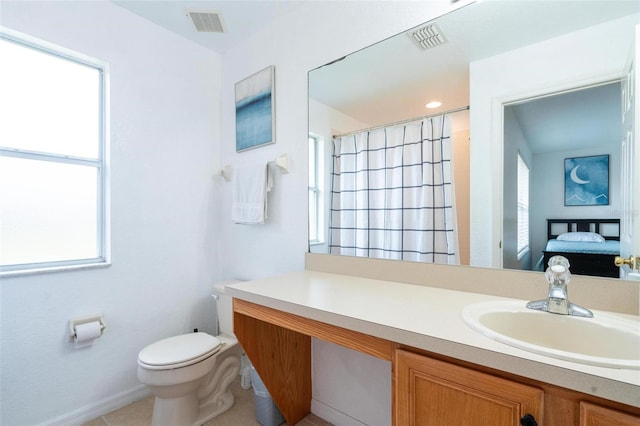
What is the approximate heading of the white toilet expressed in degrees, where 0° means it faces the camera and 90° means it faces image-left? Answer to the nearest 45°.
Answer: approximately 45°

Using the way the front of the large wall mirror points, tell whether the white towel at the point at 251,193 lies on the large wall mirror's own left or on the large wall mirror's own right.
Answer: on the large wall mirror's own right

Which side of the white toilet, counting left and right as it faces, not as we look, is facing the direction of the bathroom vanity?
left

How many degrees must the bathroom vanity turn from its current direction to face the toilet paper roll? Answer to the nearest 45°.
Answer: approximately 45° to its right

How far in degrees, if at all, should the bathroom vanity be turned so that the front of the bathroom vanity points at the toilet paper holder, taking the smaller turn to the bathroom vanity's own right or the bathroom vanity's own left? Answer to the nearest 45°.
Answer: approximately 45° to the bathroom vanity's own right

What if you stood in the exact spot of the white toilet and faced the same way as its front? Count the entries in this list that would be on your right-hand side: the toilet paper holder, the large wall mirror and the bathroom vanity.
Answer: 1

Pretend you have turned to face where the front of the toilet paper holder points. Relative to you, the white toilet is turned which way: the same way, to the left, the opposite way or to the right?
to the right

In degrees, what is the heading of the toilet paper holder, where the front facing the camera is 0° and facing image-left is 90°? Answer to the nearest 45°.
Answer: approximately 315°
